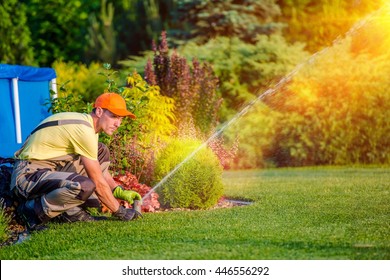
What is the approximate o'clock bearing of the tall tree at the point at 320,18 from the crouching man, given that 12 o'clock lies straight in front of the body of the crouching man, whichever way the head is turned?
The tall tree is roughly at 10 o'clock from the crouching man.

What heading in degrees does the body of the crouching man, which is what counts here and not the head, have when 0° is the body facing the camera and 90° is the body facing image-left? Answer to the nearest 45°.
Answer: approximately 270°

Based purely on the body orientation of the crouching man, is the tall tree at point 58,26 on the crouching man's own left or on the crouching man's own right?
on the crouching man's own left

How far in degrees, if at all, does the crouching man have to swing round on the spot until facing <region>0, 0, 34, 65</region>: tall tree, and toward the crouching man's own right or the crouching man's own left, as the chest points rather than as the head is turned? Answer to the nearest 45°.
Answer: approximately 90° to the crouching man's own left

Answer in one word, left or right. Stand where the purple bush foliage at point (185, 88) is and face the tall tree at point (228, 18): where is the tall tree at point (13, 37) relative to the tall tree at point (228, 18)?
left

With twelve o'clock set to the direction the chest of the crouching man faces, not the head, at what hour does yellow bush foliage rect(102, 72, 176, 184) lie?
The yellow bush foliage is roughly at 10 o'clock from the crouching man.

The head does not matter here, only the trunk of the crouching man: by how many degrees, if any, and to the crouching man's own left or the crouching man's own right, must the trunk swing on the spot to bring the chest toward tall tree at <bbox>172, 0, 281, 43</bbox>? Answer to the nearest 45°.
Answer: approximately 90° to the crouching man's own left

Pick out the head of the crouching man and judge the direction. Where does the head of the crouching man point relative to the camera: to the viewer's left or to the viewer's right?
to the viewer's right

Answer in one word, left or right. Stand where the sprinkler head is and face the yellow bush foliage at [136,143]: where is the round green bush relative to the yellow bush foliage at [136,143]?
right

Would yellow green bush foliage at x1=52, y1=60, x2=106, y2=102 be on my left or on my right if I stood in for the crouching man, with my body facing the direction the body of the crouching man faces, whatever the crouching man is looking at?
on my left

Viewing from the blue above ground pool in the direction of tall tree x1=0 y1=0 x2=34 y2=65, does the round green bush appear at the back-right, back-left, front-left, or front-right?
back-right
